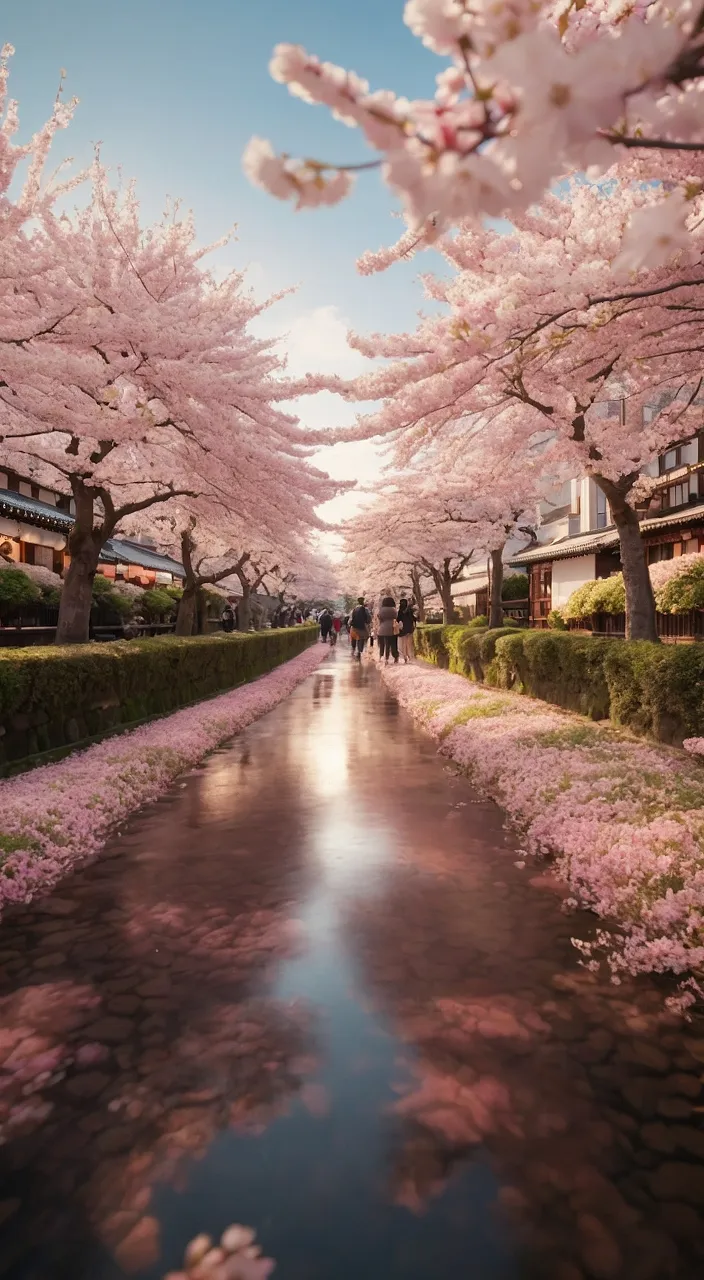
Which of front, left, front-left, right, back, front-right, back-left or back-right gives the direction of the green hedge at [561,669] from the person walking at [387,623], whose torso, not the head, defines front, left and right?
back

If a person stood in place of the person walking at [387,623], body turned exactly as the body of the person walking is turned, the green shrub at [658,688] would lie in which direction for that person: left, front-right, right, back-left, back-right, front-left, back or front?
back

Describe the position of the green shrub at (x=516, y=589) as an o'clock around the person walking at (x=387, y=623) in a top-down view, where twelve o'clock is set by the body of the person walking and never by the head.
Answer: The green shrub is roughly at 1 o'clock from the person walking.

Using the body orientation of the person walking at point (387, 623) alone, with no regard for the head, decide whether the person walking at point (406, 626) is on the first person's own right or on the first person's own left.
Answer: on the first person's own right

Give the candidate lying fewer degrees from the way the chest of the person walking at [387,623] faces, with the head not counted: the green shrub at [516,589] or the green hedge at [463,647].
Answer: the green shrub

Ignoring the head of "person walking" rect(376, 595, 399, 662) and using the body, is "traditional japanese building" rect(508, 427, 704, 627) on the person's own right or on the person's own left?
on the person's own right

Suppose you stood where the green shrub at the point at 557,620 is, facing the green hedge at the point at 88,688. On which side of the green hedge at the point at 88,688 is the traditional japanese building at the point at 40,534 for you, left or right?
right

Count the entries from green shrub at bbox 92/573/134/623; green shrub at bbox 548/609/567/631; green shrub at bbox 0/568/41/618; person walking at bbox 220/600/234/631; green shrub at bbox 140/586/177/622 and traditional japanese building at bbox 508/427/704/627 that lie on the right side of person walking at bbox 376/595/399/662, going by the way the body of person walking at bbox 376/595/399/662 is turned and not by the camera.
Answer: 2

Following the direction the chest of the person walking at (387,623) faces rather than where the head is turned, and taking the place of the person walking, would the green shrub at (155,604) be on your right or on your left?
on your left

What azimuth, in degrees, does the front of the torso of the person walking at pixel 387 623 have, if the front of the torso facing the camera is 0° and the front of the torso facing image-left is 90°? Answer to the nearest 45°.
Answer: approximately 180°
